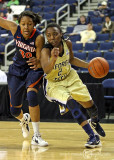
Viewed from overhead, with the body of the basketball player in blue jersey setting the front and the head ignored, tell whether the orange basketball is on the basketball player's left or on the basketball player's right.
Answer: on the basketball player's left

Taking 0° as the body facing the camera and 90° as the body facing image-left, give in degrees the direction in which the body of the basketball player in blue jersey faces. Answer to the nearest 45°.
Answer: approximately 0°
